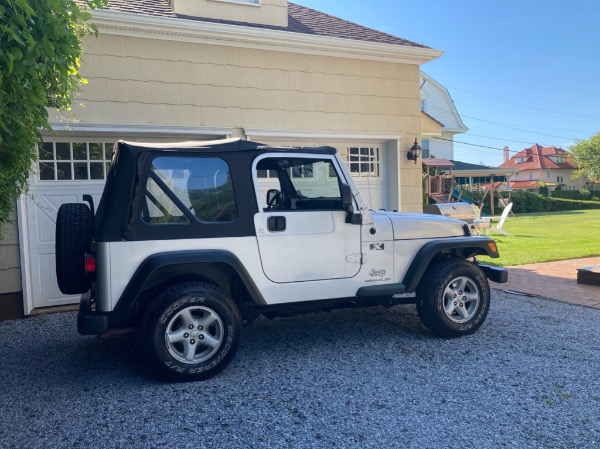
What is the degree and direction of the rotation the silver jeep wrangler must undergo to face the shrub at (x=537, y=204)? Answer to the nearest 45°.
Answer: approximately 45° to its left

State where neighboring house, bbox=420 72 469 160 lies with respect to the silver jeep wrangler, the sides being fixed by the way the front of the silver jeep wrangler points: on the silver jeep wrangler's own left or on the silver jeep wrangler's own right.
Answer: on the silver jeep wrangler's own left

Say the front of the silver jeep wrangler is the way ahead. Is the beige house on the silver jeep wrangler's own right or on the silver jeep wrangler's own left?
on the silver jeep wrangler's own left

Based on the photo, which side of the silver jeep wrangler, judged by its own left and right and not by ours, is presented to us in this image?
right
